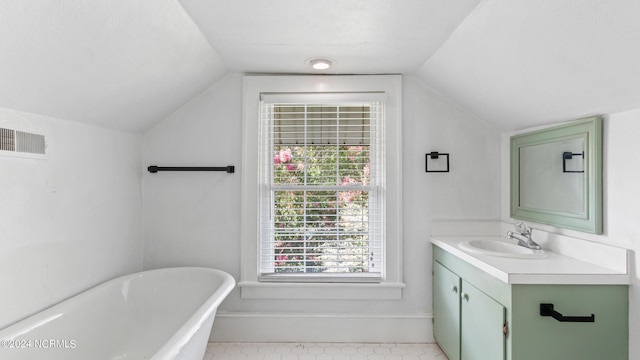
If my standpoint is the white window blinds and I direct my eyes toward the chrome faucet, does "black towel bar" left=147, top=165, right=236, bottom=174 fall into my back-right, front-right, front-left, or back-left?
back-right

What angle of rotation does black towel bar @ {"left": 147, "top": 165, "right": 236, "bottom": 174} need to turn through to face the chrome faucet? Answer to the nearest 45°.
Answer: approximately 45° to its left

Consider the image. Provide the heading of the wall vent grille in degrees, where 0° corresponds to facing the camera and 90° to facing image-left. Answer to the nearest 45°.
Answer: approximately 315°

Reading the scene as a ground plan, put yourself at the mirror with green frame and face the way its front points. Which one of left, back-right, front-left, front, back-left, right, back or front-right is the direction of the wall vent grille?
front

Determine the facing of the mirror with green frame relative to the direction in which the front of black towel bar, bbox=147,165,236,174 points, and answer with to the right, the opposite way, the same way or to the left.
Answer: to the right

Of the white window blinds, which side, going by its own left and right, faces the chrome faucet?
left

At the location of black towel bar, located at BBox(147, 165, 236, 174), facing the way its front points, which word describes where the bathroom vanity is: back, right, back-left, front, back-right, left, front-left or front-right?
front-left

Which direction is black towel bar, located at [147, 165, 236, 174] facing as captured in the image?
toward the camera

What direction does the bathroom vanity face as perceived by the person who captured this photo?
facing the viewer and to the left of the viewer

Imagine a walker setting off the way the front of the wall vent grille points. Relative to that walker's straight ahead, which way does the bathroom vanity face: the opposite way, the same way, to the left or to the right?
the opposite way

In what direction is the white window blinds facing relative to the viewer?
toward the camera

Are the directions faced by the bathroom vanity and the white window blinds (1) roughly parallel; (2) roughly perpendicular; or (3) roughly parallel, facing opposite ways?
roughly perpendicular

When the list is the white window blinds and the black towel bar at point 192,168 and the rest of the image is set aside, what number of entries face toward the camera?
2
